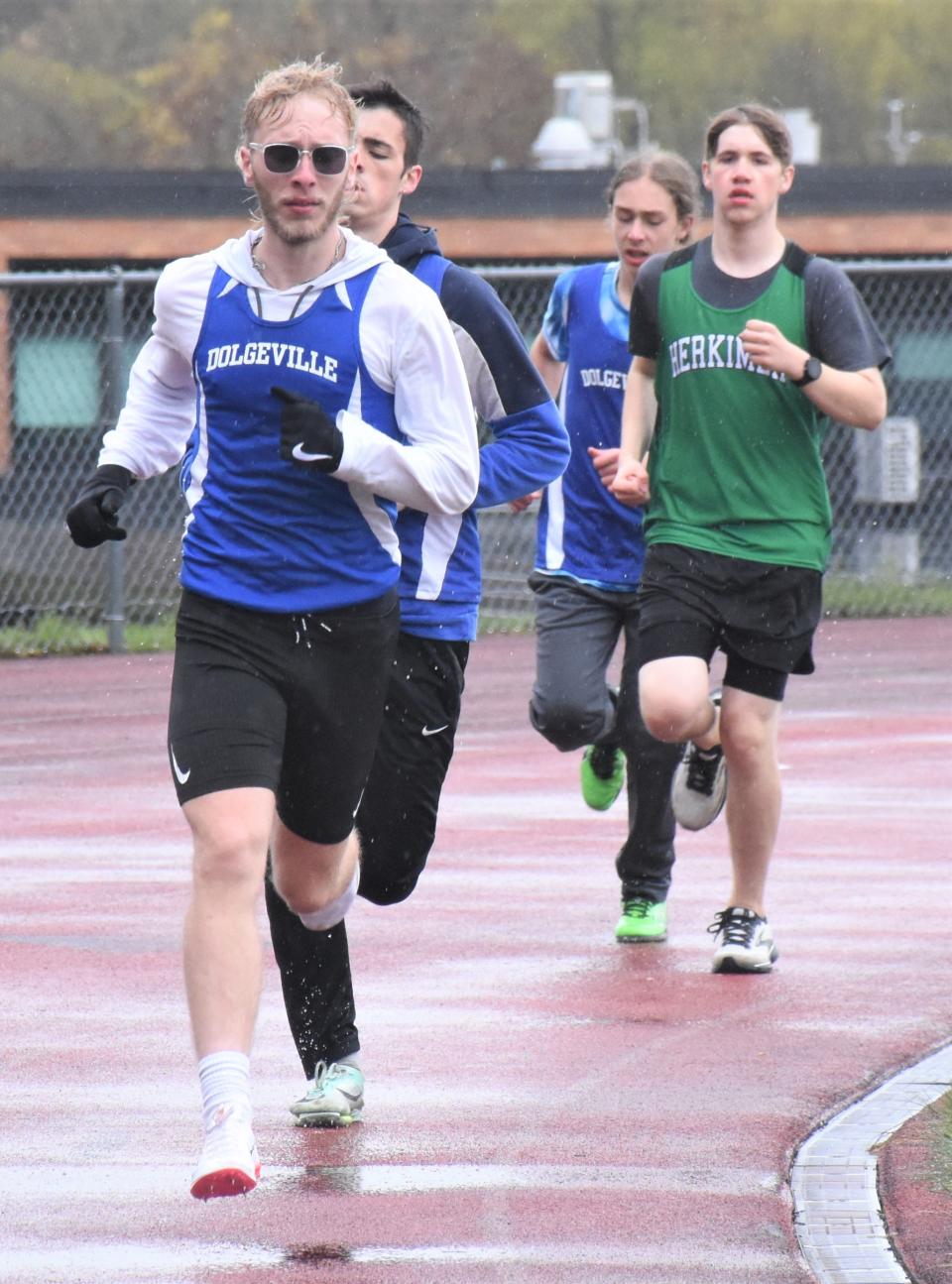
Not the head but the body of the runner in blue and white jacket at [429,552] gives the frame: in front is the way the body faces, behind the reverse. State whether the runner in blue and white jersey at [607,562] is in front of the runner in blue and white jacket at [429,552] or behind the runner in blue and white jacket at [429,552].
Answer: behind

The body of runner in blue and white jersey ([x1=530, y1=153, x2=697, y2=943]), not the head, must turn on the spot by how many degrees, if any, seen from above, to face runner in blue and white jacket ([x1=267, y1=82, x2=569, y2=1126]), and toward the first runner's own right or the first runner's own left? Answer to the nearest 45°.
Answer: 0° — they already face them

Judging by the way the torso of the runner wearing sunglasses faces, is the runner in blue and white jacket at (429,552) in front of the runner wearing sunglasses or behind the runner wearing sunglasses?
behind

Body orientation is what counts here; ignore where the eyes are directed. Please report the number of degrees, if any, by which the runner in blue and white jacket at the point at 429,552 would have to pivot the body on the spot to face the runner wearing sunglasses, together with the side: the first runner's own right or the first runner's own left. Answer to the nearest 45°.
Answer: approximately 45° to the first runner's own left

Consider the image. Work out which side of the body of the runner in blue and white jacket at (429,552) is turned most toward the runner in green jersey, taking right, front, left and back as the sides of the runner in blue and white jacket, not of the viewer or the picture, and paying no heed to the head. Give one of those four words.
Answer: back

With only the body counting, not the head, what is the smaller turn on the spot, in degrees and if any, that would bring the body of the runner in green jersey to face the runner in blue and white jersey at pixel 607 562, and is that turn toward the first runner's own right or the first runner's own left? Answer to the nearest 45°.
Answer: approximately 135° to the first runner's own right

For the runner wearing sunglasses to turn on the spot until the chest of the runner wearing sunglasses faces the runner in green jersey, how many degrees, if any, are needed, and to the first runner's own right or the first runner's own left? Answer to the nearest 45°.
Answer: approximately 135° to the first runner's own left
